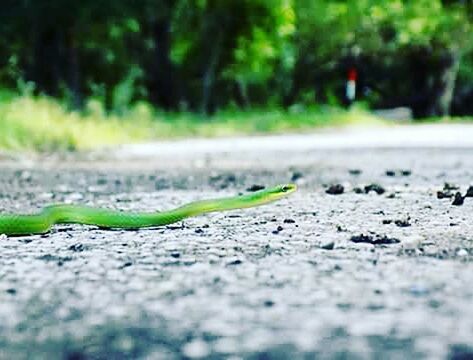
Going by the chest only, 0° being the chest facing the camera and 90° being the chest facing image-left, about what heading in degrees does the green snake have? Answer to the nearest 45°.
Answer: approximately 270°

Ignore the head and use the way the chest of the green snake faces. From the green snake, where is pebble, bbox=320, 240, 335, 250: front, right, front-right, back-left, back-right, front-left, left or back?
front-right

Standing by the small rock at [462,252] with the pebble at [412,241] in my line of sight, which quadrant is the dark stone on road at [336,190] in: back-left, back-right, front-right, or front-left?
front-right

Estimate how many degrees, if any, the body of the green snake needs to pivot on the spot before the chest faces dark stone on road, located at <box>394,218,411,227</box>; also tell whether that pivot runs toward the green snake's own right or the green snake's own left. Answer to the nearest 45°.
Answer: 0° — it already faces it

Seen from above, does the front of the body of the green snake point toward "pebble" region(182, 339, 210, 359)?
no

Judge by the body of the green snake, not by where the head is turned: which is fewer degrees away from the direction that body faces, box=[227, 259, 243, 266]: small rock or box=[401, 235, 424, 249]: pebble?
the pebble

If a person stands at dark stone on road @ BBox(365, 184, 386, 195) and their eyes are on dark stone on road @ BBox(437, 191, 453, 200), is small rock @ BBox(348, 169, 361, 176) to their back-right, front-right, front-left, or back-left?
back-left

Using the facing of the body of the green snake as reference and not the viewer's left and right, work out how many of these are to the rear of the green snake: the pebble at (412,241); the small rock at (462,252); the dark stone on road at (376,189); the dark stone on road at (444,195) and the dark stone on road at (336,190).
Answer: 0

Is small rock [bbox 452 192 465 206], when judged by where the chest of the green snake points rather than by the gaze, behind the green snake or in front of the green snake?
in front

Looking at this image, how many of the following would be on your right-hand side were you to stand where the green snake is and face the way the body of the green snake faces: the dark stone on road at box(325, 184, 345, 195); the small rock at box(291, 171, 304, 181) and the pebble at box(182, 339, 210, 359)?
1
